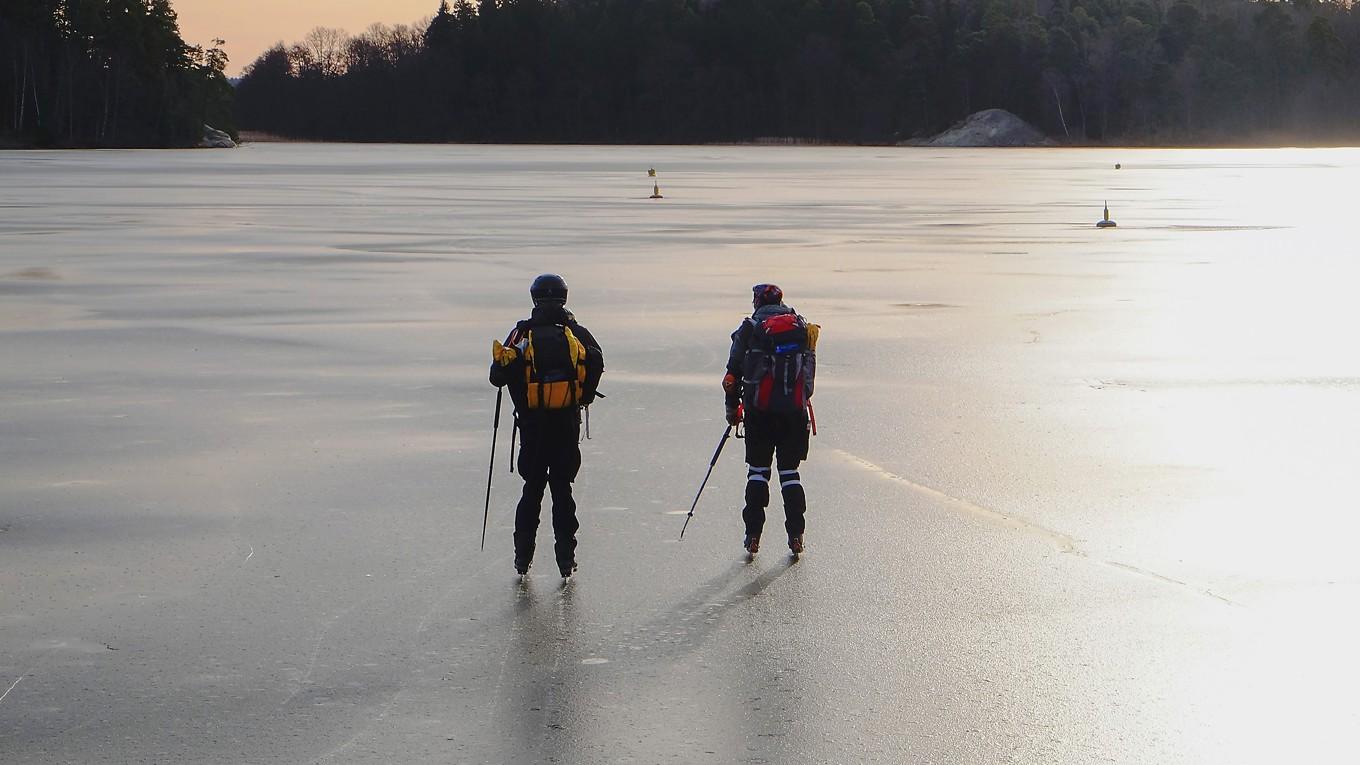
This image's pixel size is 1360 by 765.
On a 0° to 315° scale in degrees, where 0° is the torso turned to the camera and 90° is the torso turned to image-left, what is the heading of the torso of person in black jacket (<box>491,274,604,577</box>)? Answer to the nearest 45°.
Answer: approximately 180°

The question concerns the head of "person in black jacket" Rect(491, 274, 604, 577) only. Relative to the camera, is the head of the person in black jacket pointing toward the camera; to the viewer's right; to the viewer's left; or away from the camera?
away from the camera

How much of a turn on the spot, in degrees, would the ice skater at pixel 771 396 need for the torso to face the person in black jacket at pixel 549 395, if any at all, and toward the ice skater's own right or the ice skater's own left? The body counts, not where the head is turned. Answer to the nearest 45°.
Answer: approximately 135° to the ice skater's own left

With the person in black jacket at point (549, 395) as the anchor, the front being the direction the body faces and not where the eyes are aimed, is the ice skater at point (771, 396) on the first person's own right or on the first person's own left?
on the first person's own right

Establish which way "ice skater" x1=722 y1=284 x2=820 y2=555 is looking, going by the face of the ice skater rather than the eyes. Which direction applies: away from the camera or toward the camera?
away from the camera

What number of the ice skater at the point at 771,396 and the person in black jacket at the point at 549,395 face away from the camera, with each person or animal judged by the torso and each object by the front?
2

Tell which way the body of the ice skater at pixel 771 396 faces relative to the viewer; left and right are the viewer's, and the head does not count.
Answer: facing away from the viewer
